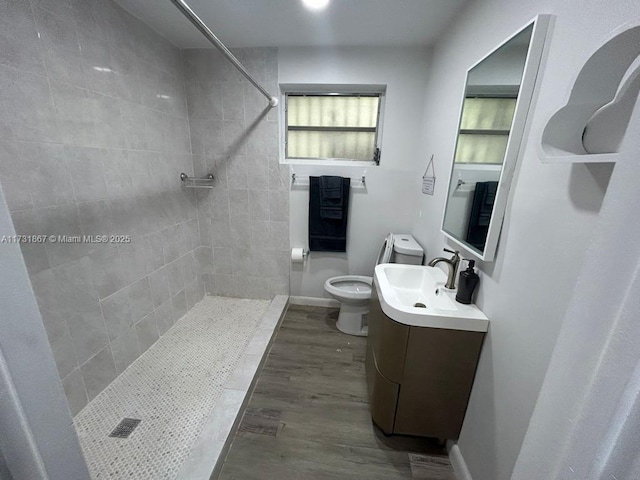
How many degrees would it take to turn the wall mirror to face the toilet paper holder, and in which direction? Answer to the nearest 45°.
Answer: approximately 45° to its right

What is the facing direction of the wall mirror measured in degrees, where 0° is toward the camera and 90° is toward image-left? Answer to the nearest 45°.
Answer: approximately 45°

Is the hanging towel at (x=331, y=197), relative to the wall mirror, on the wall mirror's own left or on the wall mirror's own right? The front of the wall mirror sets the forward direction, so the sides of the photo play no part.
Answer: on the wall mirror's own right
